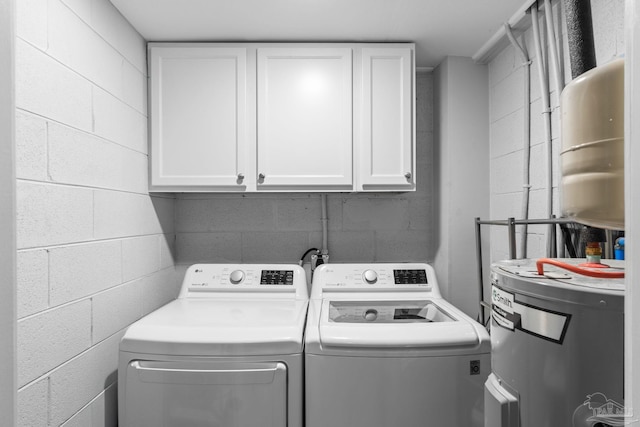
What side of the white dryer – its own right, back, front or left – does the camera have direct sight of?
front

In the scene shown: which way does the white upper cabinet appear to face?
toward the camera

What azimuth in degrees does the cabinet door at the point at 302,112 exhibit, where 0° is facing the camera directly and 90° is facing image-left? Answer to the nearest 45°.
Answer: approximately 0°

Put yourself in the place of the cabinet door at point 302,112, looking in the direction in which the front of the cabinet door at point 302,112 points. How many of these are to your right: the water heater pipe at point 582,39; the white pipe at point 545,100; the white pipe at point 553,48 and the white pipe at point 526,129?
0

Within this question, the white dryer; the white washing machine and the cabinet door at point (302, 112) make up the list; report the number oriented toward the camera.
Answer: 3

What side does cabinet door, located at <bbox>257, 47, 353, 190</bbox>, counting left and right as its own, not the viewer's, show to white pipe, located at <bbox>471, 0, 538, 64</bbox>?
left

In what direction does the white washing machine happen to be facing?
toward the camera

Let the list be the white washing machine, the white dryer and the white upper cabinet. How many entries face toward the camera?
3

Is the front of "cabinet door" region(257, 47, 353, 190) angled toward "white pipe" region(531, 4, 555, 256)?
no

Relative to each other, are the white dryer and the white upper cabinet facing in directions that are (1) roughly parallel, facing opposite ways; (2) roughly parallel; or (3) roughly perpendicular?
roughly parallel
